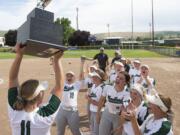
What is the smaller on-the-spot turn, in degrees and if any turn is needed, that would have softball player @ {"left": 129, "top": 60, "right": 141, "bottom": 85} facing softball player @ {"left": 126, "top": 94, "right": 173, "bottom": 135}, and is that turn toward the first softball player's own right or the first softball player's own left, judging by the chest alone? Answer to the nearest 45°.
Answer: approximately 45° to the first softball player's own left

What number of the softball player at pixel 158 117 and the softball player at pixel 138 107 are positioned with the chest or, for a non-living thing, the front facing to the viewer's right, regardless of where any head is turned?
0

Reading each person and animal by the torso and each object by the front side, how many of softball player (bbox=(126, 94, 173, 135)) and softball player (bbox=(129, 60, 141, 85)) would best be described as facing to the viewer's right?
0

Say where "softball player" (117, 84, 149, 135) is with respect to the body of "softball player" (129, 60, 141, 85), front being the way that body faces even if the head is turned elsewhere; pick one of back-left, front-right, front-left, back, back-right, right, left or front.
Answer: front-left
